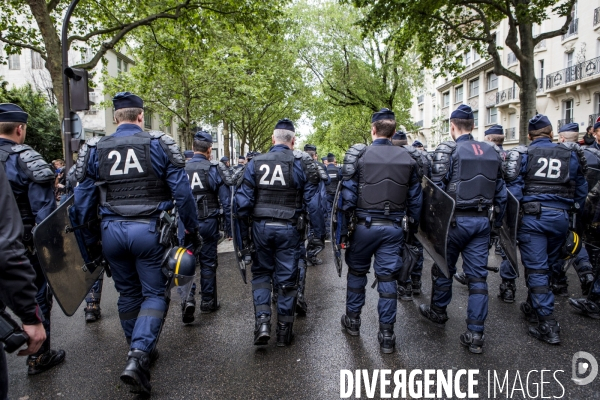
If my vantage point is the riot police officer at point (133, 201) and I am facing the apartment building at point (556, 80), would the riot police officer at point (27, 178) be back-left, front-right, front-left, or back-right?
back-left

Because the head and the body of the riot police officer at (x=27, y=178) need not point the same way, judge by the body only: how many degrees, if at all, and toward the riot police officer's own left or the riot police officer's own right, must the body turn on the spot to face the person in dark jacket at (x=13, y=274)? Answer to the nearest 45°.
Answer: approximately 135° to the riot police officer's own right

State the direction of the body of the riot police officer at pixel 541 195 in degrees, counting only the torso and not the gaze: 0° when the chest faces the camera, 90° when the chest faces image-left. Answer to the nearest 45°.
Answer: approximately 180°

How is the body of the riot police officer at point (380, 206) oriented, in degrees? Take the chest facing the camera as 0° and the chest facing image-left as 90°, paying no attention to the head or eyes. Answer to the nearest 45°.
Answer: approximately 180°

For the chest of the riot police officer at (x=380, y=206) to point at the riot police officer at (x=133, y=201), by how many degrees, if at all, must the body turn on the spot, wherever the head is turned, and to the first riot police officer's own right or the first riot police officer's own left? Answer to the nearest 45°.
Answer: approximately 135° to the first riot police officer's own left

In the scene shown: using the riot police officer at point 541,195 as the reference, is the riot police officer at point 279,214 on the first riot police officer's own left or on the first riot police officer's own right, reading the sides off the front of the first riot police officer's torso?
on the first riot police officer's own left

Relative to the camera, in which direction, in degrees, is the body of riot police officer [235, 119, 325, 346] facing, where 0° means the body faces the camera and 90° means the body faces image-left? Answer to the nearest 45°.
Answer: approximately 180°

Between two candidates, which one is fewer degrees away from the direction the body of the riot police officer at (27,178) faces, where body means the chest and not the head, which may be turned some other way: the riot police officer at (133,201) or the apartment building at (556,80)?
the apartment building

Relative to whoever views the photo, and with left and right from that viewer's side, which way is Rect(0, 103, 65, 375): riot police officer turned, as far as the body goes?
facing away from the viewer and to the right of the viewer

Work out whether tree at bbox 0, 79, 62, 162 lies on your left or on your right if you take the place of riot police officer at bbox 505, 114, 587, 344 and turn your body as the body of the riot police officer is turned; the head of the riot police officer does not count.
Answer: on your left

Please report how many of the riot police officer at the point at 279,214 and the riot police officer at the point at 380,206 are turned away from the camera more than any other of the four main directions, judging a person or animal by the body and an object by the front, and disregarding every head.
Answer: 2
